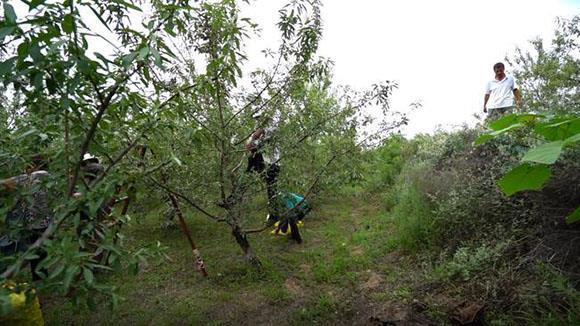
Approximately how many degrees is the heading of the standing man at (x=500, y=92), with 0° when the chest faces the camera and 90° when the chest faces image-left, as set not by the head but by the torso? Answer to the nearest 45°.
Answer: approximately 0°

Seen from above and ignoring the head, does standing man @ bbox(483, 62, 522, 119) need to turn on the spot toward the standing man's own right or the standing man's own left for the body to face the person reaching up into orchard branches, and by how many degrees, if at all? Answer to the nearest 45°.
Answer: approximately 45° to the standing man's own right

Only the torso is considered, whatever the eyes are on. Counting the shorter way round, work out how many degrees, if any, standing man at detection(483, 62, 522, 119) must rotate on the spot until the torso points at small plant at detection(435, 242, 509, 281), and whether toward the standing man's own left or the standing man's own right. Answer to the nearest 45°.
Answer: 0° — they already face it
